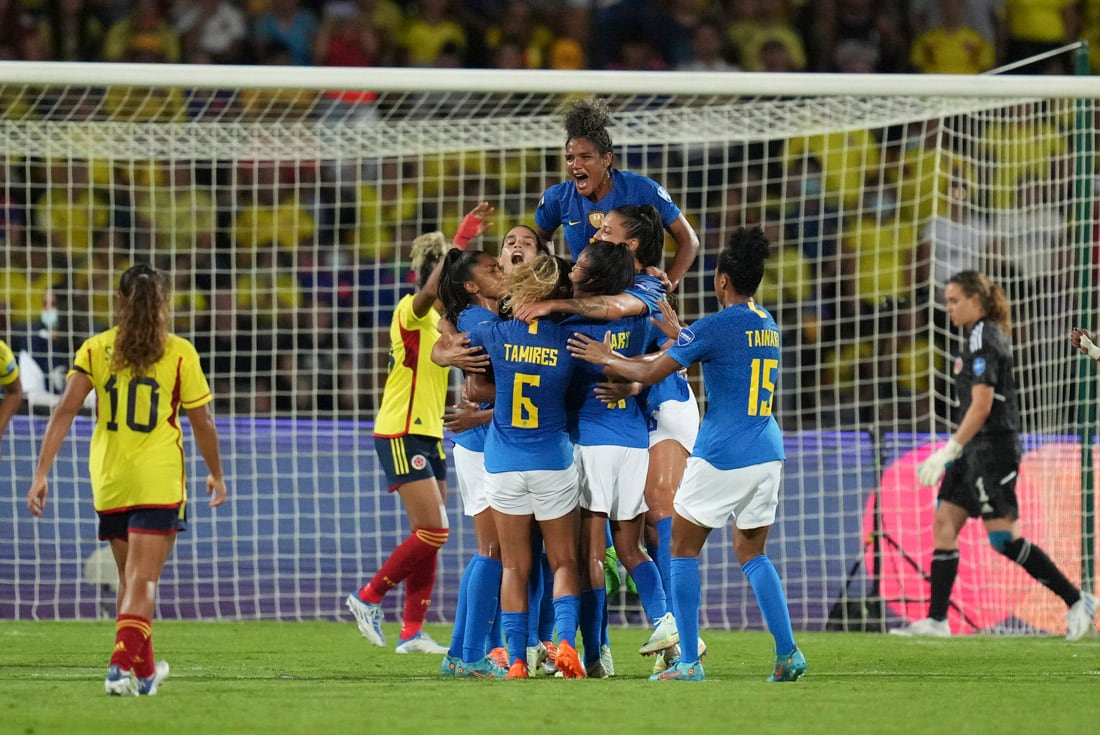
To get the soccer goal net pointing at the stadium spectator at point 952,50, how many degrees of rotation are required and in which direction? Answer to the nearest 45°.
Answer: approximately 135° to its left

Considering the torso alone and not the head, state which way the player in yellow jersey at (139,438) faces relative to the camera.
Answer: away from the camera

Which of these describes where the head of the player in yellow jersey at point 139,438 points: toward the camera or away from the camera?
away from the camera

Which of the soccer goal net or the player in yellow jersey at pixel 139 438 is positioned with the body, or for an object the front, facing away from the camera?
the player in yellow jersey

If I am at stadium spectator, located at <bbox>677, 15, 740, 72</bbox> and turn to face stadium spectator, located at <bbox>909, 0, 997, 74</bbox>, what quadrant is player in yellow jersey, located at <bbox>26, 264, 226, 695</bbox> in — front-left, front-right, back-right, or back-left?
back-right

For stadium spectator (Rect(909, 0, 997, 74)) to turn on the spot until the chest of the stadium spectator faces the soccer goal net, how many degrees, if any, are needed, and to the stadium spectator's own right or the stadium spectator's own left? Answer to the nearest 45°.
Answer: approximately 45° to the stadium spectator's own right

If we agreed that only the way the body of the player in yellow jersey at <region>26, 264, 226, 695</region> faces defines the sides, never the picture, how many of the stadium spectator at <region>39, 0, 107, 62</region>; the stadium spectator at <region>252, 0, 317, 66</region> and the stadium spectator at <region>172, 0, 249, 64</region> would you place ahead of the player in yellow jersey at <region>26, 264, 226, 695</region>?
3

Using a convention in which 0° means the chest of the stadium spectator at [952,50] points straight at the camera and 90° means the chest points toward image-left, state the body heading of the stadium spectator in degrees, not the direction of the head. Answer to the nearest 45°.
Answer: approximately 0°

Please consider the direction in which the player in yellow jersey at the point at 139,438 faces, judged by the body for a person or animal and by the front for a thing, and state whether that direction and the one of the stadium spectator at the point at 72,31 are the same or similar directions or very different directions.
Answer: very different directions

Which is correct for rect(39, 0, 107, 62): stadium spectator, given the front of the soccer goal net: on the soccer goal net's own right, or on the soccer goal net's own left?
on the soccer goal net's own right

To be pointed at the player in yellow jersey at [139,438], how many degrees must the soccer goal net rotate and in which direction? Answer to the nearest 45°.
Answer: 0° — it already faces them
